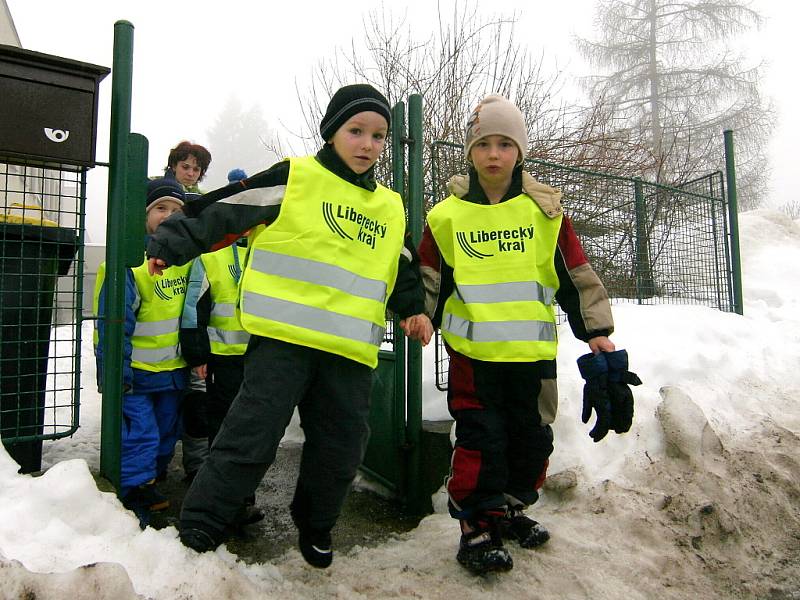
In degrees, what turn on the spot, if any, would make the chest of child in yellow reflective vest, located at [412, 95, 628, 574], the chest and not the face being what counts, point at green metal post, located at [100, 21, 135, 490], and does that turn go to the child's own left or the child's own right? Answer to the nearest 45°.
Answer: approximately 90° to the child's own right

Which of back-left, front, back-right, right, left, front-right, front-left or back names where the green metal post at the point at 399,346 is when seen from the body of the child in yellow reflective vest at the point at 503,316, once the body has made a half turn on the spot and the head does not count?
front-left

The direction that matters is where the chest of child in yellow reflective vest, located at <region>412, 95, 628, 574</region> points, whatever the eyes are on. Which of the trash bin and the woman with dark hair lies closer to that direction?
the trash bin

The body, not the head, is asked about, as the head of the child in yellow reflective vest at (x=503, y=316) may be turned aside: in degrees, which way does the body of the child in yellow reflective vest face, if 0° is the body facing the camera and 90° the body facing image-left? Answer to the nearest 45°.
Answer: approximately 0°

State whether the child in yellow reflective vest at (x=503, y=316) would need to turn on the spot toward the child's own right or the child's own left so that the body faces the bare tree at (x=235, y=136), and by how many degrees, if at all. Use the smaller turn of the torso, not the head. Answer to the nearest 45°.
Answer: approximately 135° to the child's own right

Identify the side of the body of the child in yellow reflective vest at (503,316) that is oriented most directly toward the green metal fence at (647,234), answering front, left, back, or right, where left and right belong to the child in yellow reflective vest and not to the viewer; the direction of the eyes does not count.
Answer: back

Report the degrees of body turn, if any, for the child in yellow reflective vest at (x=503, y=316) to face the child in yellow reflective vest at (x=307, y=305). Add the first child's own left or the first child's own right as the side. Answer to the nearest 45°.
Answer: approximately 45° to the first child's own right

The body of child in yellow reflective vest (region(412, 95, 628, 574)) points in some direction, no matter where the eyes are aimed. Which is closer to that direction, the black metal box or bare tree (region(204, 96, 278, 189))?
the black metal box

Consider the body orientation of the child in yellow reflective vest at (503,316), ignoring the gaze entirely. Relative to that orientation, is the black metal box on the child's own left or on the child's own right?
on the child's own right

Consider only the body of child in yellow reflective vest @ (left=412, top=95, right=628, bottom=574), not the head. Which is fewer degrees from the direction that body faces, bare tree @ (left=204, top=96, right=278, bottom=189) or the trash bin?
the trash bin

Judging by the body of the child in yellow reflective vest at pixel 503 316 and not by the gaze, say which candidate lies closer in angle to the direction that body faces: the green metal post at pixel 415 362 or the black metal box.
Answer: the black metal box

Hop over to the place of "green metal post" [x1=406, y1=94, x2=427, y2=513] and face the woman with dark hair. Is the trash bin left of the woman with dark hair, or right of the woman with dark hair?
left
